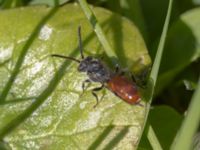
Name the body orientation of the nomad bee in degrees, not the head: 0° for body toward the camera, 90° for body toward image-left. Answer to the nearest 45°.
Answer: approximately 135°
